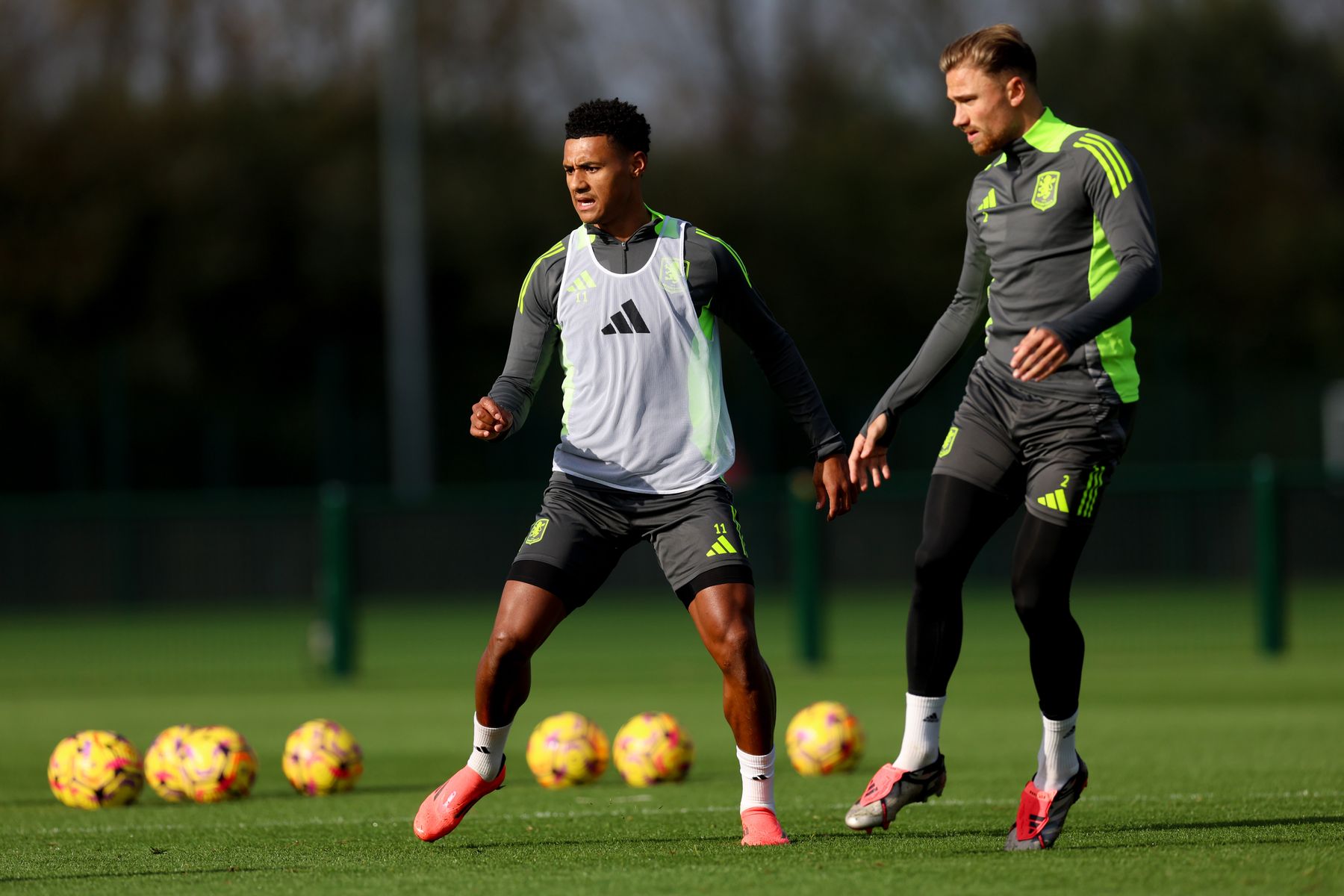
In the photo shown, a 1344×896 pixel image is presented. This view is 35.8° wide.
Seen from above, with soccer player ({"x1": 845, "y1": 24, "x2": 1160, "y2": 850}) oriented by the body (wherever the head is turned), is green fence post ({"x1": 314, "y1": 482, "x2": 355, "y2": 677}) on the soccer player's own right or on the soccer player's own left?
on the soccer player's own right

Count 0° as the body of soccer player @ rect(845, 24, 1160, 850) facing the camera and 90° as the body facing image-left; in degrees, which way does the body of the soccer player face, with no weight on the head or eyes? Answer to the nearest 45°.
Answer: approximately 45°

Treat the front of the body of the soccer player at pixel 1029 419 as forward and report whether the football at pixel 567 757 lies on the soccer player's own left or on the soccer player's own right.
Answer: on the soccer player's own right

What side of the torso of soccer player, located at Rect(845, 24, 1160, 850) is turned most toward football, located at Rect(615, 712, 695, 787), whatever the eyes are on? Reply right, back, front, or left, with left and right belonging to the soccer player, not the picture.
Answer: right

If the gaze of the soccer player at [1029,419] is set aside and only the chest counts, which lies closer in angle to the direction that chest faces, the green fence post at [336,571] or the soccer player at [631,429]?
the soccer player

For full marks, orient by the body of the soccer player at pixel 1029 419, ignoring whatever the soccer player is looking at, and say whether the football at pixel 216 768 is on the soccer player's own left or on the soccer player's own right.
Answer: on the soccer player's own right

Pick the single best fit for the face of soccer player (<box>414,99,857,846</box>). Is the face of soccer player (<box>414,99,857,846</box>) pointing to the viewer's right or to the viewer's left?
to the viewer's left

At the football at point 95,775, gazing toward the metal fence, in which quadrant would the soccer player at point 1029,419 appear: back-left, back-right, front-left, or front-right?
back-right

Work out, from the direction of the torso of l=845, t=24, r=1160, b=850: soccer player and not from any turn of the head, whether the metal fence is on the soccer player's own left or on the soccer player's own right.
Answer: on the soccer player's own right

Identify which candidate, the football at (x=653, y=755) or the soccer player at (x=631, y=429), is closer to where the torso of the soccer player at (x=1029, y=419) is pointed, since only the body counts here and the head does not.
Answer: the soccer player
